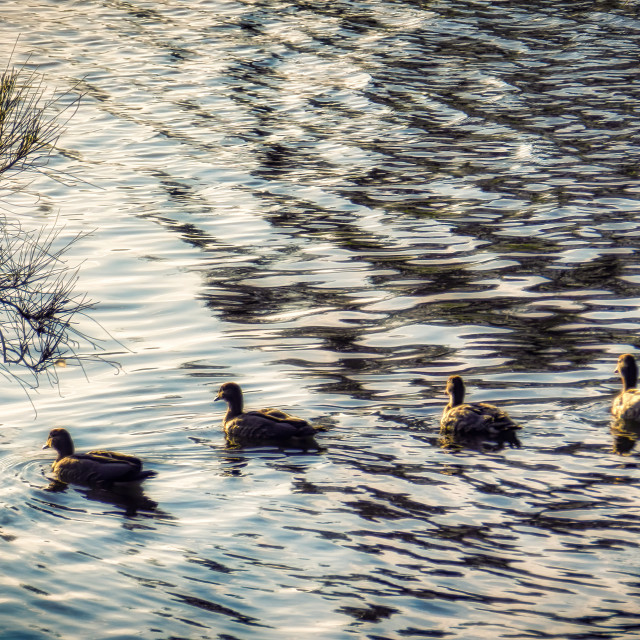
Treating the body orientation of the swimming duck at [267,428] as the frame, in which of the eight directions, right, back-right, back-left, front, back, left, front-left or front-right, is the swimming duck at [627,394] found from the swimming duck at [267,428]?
back

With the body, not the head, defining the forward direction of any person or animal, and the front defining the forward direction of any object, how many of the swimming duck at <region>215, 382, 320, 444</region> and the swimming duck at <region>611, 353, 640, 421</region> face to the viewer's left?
2

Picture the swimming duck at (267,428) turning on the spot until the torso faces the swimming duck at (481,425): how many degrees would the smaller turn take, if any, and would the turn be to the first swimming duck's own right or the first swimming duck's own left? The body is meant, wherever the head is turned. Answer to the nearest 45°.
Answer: approximately 180°

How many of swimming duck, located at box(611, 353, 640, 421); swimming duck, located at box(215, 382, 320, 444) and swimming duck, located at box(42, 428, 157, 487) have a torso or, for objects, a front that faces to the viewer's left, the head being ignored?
3

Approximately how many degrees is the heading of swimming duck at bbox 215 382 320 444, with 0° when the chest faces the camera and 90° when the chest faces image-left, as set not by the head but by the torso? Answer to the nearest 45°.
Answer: approximately 90°

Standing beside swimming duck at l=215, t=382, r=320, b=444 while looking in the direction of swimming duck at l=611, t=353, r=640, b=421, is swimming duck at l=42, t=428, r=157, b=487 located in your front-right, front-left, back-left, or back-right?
back-right

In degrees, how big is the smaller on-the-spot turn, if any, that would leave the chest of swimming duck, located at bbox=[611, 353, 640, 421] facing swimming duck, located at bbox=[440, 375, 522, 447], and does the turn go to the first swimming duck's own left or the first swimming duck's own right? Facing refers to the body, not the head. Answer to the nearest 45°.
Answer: approximately 45° to the first swimming duck's own left

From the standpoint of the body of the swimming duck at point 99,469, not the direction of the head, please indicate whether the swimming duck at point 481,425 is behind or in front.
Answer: behind

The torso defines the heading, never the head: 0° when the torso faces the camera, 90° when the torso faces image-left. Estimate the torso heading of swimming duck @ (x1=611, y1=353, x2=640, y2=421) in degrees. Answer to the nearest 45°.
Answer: approximately 90°

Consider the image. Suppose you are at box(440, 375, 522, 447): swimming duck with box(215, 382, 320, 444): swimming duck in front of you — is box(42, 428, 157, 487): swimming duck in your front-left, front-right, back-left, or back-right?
front-left

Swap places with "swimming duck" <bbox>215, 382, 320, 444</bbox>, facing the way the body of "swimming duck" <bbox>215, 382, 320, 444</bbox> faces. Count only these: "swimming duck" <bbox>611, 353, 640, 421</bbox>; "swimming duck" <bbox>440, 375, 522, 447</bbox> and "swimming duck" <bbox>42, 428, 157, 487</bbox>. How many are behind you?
2

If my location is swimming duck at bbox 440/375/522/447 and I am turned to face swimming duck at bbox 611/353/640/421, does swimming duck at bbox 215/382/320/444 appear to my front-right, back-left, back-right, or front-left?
back-left

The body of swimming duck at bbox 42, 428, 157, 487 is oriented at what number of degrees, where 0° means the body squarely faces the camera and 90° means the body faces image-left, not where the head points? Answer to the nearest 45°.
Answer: approximately 90°

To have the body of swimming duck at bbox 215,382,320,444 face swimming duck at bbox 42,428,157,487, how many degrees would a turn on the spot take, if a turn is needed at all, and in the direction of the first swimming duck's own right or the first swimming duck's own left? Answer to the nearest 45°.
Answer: approximately 45° to the first swimming duck's own left
